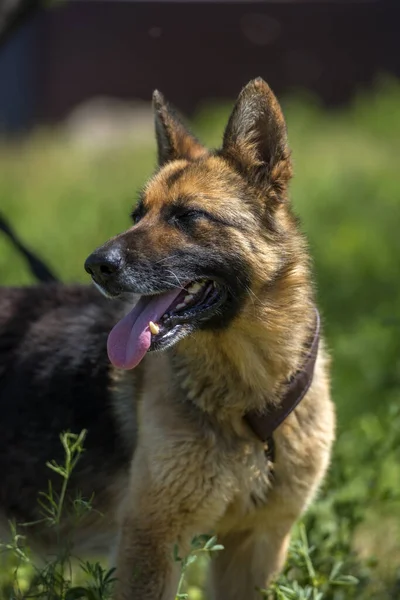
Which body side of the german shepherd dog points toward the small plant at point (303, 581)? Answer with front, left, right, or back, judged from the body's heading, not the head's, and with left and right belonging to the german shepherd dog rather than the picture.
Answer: front

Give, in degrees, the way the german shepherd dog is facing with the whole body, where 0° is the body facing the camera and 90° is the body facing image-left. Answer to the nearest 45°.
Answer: approximately 315°
